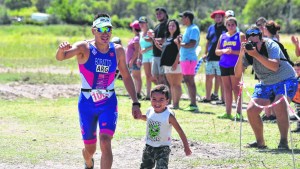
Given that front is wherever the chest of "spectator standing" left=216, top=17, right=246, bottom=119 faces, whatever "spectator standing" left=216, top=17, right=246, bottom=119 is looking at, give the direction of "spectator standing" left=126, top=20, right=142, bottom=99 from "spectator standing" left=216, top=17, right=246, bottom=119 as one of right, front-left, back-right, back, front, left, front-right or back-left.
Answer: right

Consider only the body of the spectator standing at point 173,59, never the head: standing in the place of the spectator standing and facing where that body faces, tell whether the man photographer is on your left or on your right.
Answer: on your left

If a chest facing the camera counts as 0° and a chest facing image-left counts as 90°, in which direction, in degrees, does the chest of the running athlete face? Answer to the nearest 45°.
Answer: approximately 0°

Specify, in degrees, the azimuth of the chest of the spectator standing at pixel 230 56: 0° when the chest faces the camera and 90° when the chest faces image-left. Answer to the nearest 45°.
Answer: approximately 45°

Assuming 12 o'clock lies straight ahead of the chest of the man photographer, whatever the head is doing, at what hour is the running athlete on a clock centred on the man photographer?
The running athlete is roughly at 12 o'clock from the man photographer.

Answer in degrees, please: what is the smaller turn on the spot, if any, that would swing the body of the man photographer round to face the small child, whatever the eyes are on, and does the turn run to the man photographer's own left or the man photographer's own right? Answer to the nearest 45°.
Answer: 0° — they already face them
